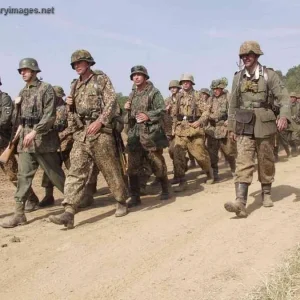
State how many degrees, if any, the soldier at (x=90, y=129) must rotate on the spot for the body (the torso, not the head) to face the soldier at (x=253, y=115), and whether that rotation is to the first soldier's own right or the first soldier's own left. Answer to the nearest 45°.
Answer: approximately 135° to the first soldier's own left

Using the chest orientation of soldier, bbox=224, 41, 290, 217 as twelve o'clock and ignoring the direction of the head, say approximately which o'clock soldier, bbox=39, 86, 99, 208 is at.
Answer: soldier, bbox=39, 86, 99, 208 is roughly at 2 o'clock from soldier, bbox=224, 41, 290, 217.

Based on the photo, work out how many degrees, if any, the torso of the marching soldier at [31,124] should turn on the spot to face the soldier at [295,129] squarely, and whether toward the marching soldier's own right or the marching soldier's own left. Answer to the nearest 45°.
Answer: approximately 180°

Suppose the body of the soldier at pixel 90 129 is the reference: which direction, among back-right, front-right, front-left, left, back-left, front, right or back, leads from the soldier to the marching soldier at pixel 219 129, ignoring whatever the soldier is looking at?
back

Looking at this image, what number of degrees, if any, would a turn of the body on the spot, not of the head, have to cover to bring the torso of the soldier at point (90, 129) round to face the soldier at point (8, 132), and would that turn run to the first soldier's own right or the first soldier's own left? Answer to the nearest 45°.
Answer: approximately 90° to the first soldier's own right

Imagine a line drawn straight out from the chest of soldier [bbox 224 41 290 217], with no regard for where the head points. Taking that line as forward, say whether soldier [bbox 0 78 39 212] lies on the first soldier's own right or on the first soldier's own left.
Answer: on the first soldier's own right

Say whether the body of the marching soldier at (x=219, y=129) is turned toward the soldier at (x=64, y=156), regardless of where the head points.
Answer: yes

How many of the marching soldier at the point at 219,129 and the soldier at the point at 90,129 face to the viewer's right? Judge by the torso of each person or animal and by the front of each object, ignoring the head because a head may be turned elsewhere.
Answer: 0

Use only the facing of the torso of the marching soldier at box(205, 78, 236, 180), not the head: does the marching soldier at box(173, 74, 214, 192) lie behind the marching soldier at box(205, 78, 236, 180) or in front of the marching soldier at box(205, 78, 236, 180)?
in front

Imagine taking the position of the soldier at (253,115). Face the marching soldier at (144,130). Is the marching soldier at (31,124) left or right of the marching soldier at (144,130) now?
left

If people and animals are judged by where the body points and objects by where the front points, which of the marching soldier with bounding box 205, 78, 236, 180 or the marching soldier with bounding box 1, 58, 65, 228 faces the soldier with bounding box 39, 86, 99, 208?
the marching soldier with bounding box 205, 78, 236, 180

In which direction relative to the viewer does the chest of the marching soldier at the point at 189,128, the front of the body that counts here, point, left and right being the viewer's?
facing the viewer and to the left of the viewer

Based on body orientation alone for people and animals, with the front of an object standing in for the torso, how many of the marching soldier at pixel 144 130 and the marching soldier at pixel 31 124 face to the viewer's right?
0

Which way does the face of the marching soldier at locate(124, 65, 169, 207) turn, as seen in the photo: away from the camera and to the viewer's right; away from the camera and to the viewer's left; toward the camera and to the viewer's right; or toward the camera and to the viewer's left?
toward the camera and to the viewer's left

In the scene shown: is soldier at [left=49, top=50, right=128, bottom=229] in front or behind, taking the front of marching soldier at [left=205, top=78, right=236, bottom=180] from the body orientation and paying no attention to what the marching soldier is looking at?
in front

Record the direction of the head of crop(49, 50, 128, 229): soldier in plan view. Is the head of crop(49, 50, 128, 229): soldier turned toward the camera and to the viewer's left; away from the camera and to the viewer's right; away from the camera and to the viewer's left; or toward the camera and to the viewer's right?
toward the camera and to the viewer's left

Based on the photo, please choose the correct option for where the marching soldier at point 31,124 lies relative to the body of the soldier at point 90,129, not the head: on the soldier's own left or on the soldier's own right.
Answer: on the soldier's own right
